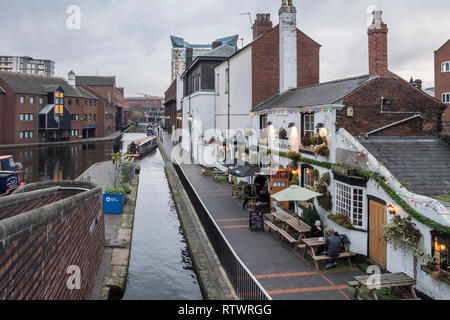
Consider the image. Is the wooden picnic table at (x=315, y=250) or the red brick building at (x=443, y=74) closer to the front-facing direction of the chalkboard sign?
the wooden picnic table

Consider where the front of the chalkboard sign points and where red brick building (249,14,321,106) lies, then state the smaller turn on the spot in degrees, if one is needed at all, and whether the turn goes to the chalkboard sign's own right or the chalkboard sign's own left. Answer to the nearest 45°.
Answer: approximately 180°

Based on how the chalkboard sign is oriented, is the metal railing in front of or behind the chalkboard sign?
in front

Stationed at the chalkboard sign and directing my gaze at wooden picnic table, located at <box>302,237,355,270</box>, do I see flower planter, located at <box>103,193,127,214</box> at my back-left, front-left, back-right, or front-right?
back-right

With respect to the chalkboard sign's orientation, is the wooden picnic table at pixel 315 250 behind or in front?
in front

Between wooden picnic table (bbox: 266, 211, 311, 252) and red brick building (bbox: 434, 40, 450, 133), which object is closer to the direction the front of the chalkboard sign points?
the wooden picnic table

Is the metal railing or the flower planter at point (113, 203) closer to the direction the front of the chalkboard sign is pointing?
the metal railing

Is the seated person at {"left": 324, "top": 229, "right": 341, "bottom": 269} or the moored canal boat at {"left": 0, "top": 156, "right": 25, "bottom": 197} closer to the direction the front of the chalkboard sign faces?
the seated person

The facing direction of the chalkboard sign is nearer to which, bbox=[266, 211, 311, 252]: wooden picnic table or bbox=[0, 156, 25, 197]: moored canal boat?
the wooden picnic table

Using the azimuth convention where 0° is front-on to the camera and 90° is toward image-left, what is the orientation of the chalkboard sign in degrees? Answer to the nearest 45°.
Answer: approximately 0°
